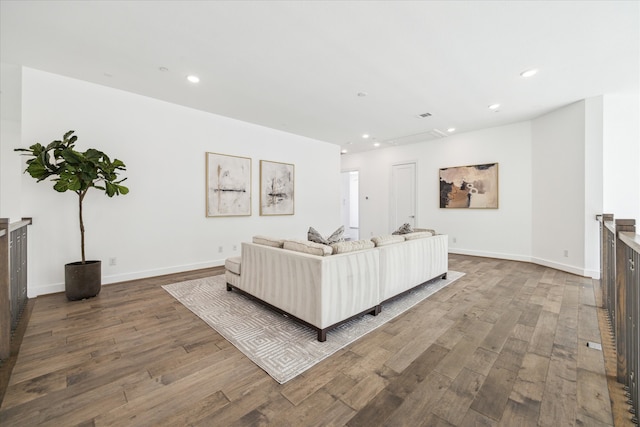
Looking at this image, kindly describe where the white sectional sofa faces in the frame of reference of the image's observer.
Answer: facing away from the viewer and to the left of the viewer

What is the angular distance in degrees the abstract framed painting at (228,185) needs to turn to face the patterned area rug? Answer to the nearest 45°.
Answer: approximately 45° to its right

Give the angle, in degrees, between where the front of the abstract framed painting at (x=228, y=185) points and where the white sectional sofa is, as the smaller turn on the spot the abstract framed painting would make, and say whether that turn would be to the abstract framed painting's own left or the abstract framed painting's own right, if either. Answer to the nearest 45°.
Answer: approximately 45° to the abstract framed painting's own right

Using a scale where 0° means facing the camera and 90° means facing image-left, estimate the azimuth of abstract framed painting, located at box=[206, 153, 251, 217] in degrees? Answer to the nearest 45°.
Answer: approximately 315°

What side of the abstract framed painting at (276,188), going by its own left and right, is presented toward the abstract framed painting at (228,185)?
right

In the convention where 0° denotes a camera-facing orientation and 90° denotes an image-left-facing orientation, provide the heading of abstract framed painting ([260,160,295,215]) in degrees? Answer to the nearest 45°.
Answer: approximately 315°

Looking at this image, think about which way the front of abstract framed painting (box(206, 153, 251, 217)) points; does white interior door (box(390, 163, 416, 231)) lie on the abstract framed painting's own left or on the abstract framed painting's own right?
on the abstract framed painting's own left

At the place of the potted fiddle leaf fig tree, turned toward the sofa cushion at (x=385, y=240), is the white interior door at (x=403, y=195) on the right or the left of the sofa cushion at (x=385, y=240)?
left
